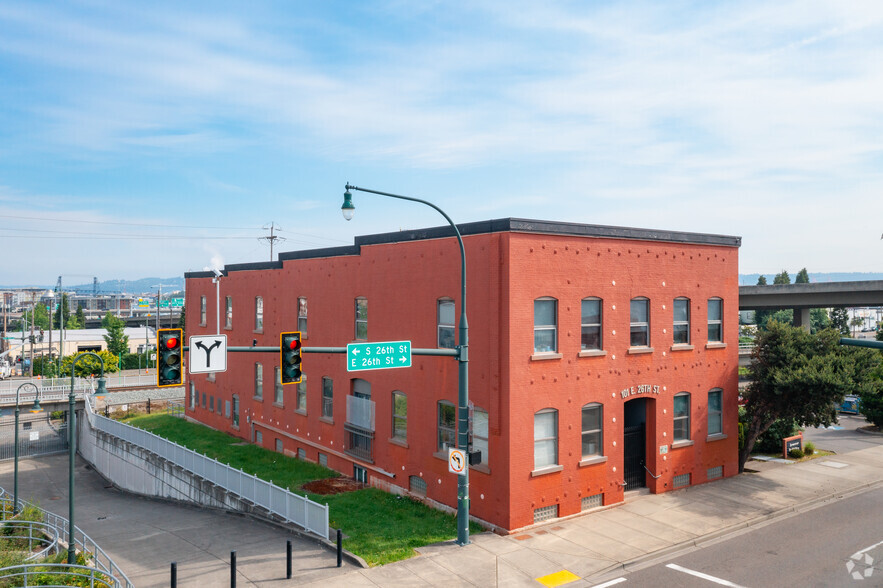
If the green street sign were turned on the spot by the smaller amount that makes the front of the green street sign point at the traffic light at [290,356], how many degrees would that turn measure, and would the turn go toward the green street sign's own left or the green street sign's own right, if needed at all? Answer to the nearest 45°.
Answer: approximately 45° to the green street sign's own right

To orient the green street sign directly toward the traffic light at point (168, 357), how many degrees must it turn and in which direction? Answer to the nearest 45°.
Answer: approximately 45° to its right

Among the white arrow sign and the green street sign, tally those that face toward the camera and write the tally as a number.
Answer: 2

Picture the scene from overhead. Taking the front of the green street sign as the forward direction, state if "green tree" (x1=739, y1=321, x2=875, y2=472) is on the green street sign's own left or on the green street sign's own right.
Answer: on the green street sign's own left

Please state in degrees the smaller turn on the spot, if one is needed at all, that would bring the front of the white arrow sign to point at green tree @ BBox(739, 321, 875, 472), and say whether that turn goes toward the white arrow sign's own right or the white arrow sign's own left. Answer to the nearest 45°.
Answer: approximately 90° to the white arrow sign's own left

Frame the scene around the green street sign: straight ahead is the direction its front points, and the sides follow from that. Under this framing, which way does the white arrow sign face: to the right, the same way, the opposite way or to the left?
the same way

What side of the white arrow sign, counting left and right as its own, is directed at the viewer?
front

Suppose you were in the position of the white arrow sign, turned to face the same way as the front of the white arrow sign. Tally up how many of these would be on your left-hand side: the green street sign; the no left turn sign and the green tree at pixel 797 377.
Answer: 3

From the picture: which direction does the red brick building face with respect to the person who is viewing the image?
facing the viewer and to the right of the viewer

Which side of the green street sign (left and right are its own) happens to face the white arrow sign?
right

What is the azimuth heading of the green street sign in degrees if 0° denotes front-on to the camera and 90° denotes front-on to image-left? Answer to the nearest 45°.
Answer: approximately 0°
